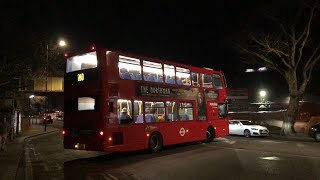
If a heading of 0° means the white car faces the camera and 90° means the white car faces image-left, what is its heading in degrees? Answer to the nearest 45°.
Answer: approximately 315°

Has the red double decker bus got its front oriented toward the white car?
yes

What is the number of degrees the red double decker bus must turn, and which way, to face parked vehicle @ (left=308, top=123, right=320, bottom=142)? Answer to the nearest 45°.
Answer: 0° — it already faces it

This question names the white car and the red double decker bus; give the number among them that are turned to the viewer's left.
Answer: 0

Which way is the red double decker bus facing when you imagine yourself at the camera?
facing away from the viewer and to the right of the viewer
